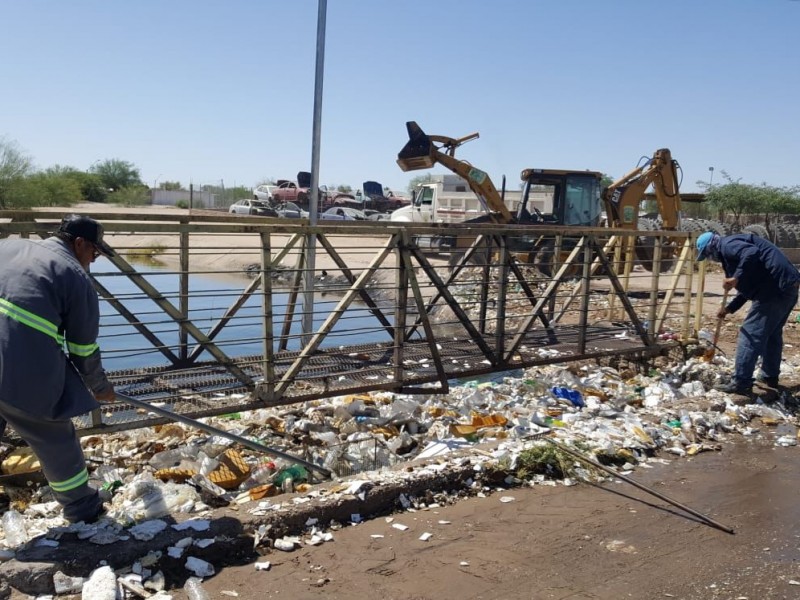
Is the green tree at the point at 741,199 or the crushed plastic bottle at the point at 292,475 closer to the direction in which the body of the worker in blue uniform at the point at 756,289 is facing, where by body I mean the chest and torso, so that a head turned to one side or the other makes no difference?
the crushed plastic bottle

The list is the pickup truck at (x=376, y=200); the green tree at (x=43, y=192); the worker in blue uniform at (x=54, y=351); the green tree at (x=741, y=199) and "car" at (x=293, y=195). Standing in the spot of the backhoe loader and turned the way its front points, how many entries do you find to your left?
1

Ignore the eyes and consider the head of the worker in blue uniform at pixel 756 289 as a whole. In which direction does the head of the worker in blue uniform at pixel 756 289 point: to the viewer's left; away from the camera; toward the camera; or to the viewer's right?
to the viewer's left

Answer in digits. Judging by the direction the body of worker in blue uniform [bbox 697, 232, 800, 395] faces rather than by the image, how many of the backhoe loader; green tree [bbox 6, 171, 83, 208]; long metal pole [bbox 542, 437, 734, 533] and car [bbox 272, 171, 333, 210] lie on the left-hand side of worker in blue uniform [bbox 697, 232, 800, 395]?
1

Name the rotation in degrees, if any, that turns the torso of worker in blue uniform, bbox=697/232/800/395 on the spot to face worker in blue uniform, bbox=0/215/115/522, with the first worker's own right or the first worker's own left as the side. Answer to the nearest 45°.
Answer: approximately 45° to the first worker's own left

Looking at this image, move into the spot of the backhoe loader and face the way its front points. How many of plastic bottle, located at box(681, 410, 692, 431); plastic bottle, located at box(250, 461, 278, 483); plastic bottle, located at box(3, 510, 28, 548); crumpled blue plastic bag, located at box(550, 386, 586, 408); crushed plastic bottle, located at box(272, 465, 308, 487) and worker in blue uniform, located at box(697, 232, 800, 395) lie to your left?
6

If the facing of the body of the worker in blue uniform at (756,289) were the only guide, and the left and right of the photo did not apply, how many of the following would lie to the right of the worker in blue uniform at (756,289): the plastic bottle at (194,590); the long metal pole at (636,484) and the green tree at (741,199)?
1

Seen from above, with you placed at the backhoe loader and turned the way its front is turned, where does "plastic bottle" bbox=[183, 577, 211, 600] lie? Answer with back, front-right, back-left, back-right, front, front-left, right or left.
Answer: left

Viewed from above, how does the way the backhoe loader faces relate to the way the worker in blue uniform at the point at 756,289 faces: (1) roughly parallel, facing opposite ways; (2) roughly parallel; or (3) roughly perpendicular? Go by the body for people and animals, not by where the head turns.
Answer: roughly parallel

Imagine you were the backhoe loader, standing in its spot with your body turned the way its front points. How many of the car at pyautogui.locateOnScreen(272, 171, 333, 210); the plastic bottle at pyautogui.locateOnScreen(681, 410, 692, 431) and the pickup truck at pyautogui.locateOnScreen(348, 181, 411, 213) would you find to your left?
1

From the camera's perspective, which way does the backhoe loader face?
to the viewer's left

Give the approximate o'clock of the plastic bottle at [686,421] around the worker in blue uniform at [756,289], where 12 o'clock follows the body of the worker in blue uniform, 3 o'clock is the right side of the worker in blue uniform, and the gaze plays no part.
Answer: The plastic bottle is roughly at 10 o'clock from the worker in blue uniform.

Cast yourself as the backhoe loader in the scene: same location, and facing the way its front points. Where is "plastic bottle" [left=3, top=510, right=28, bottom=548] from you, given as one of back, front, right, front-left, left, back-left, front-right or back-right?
left

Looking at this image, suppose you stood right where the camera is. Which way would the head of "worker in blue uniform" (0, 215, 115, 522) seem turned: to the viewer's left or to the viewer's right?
to the viewer's right

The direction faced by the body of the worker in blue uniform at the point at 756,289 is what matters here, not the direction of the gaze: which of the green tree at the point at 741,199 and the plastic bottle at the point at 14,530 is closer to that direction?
the plastic bottle

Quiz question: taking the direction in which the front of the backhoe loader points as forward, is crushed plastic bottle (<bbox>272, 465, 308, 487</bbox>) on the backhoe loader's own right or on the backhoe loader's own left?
on the backhoe loader's own left

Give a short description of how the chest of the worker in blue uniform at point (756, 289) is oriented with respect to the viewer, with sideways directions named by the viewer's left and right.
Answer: facing to the left of the viewer

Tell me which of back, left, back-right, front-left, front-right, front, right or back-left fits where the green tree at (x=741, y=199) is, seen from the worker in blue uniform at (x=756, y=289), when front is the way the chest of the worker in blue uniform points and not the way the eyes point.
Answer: right
